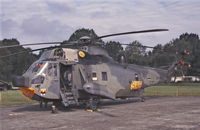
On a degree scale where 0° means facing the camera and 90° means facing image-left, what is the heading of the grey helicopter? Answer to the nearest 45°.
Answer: approximately 45°
